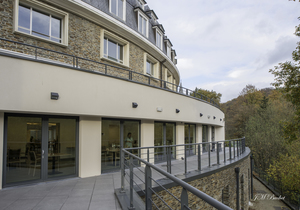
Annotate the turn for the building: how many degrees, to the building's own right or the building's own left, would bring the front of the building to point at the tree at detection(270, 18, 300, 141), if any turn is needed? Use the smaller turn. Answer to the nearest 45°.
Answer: approximately 45° to the building's own left
